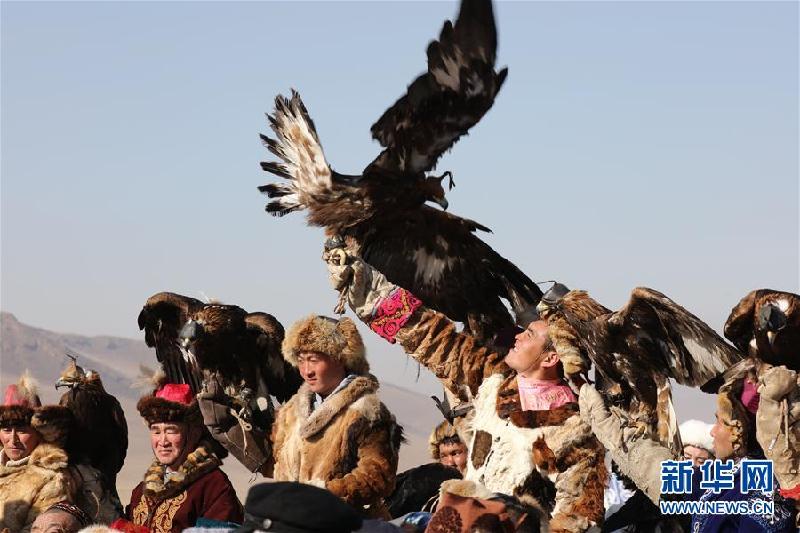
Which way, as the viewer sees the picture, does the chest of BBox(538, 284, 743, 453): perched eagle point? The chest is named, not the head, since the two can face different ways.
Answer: to the viewer's left

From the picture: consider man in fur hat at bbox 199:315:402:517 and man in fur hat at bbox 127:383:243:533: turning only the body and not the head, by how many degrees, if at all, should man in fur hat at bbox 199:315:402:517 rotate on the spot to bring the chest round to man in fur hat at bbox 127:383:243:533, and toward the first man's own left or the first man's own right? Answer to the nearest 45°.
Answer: approximately 45° to the first man's own right

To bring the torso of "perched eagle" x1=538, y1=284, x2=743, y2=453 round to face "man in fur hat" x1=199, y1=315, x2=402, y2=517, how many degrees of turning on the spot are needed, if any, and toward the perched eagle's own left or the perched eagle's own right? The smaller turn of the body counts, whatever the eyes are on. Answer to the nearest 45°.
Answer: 0° — it already faces them

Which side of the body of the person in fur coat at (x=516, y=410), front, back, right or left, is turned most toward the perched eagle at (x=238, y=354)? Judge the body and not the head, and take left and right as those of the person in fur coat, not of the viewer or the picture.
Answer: right

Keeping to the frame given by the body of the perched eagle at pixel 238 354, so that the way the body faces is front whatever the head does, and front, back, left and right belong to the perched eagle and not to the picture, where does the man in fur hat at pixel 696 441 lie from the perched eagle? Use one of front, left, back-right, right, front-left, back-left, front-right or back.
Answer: back-left

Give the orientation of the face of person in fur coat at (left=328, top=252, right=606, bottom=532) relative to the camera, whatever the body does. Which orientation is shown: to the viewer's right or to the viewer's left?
to the viewer's left

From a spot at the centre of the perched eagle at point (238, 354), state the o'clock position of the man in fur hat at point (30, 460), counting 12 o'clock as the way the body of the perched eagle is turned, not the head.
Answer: The man in fur hat is roughly at 2 o'clock from the perched eagle.

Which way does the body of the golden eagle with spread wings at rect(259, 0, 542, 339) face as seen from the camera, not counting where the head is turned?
to the viewer's right

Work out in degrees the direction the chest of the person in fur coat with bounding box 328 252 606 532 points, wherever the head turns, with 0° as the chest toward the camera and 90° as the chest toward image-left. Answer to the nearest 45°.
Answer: approximately 45°
